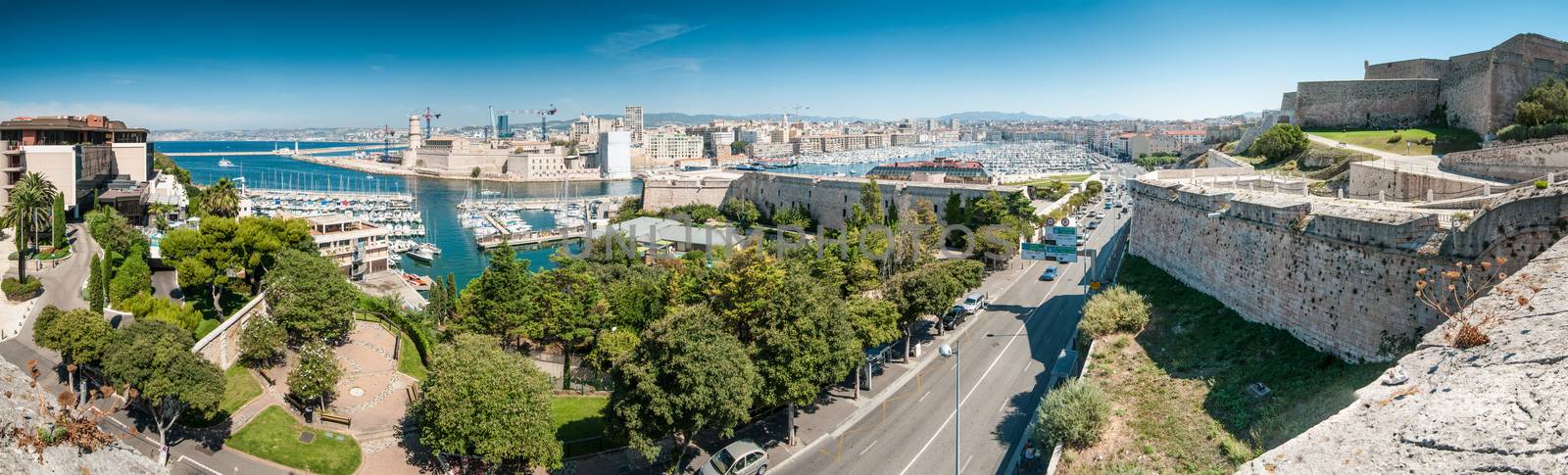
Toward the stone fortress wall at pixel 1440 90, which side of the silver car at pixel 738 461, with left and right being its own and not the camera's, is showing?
back

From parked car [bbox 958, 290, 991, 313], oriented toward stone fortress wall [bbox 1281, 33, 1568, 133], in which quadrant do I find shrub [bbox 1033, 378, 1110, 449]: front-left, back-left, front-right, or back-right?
back-right

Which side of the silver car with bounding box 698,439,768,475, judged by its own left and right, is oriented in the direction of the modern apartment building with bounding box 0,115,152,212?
right

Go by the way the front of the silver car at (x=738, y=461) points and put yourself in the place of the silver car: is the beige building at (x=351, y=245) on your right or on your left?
on your right

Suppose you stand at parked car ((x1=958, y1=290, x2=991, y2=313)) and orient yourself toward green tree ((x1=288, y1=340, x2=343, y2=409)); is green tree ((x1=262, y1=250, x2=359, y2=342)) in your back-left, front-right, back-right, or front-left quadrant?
front-right

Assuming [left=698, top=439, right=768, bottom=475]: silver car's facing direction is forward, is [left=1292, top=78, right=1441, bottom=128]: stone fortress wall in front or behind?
behind
